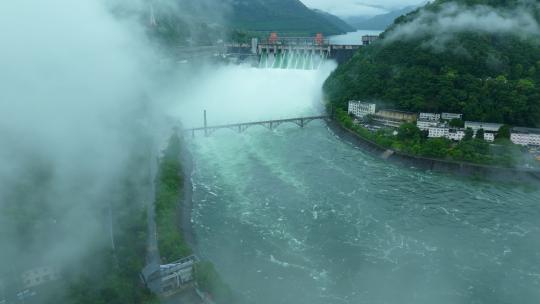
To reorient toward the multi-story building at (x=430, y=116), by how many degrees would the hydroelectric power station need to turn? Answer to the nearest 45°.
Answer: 0° — it already faces it

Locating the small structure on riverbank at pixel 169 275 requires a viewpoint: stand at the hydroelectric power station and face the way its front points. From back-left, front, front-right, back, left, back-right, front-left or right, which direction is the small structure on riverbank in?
front

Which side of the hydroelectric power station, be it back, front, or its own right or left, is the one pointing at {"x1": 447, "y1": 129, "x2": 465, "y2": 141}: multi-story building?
front

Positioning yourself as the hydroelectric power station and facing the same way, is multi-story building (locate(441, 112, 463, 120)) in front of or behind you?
in front

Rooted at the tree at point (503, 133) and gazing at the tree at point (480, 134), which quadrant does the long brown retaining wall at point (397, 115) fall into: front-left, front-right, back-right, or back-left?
front-right

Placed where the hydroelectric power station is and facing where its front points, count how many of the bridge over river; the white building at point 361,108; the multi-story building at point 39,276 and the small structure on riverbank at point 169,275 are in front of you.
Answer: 4

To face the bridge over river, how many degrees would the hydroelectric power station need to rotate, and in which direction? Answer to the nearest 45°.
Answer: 0° — it already faces it

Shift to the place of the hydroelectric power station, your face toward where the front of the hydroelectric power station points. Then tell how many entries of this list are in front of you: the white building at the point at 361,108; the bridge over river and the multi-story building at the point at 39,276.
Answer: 3

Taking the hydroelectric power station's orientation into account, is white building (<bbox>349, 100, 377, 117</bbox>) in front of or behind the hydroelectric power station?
in front

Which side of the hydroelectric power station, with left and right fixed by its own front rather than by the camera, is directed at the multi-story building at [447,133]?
front

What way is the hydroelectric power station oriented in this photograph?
toward the camera

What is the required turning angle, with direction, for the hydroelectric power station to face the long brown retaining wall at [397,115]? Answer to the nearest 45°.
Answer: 0° — it already faces it

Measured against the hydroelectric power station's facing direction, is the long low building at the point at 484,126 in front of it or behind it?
in front

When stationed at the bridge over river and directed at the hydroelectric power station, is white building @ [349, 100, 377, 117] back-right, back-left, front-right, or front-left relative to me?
front-right

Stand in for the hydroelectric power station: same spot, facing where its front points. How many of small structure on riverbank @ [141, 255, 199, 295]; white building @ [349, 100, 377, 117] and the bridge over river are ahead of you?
3
